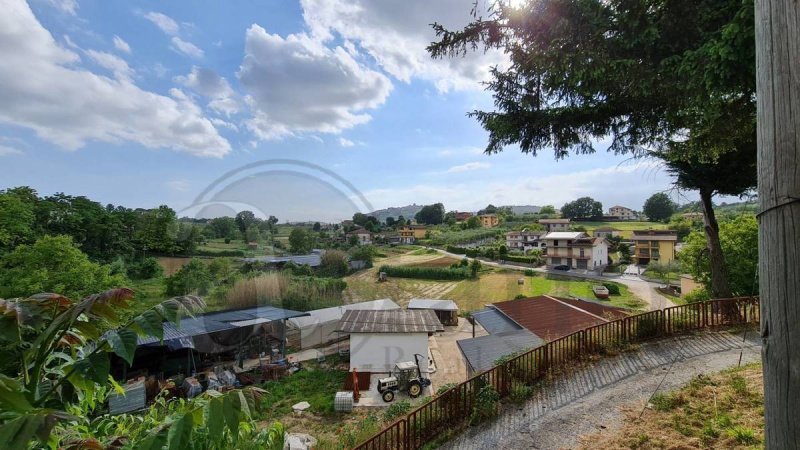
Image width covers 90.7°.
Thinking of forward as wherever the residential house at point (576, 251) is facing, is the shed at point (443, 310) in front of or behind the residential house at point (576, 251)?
in front

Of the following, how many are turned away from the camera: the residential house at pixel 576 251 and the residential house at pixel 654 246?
0

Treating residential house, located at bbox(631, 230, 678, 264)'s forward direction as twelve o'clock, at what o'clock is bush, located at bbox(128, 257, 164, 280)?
The bush is roughly at 1 o'clock from the residential house.

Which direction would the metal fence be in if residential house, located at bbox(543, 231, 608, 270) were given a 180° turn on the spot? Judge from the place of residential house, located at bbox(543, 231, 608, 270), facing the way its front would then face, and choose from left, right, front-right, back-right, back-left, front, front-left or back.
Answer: back-right

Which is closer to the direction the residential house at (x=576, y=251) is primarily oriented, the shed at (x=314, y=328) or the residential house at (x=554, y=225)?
the shed

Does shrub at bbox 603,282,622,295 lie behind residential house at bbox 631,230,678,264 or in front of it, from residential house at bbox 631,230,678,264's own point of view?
in front

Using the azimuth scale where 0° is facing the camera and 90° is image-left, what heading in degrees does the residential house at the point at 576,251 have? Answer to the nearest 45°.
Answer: approximately 45°

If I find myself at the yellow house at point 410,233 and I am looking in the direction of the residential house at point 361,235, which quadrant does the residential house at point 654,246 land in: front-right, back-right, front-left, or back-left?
back-left

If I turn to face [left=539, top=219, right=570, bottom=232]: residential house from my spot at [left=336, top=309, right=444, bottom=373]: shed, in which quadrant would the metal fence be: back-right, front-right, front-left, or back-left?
back-right

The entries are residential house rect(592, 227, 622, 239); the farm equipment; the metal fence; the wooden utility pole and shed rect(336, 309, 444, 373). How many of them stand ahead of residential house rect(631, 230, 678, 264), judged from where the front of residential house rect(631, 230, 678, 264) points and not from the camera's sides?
4

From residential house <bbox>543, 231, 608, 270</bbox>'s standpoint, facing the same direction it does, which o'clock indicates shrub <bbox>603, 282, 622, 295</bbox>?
The shrub is roughly at 10 o'clock from the residential house.
